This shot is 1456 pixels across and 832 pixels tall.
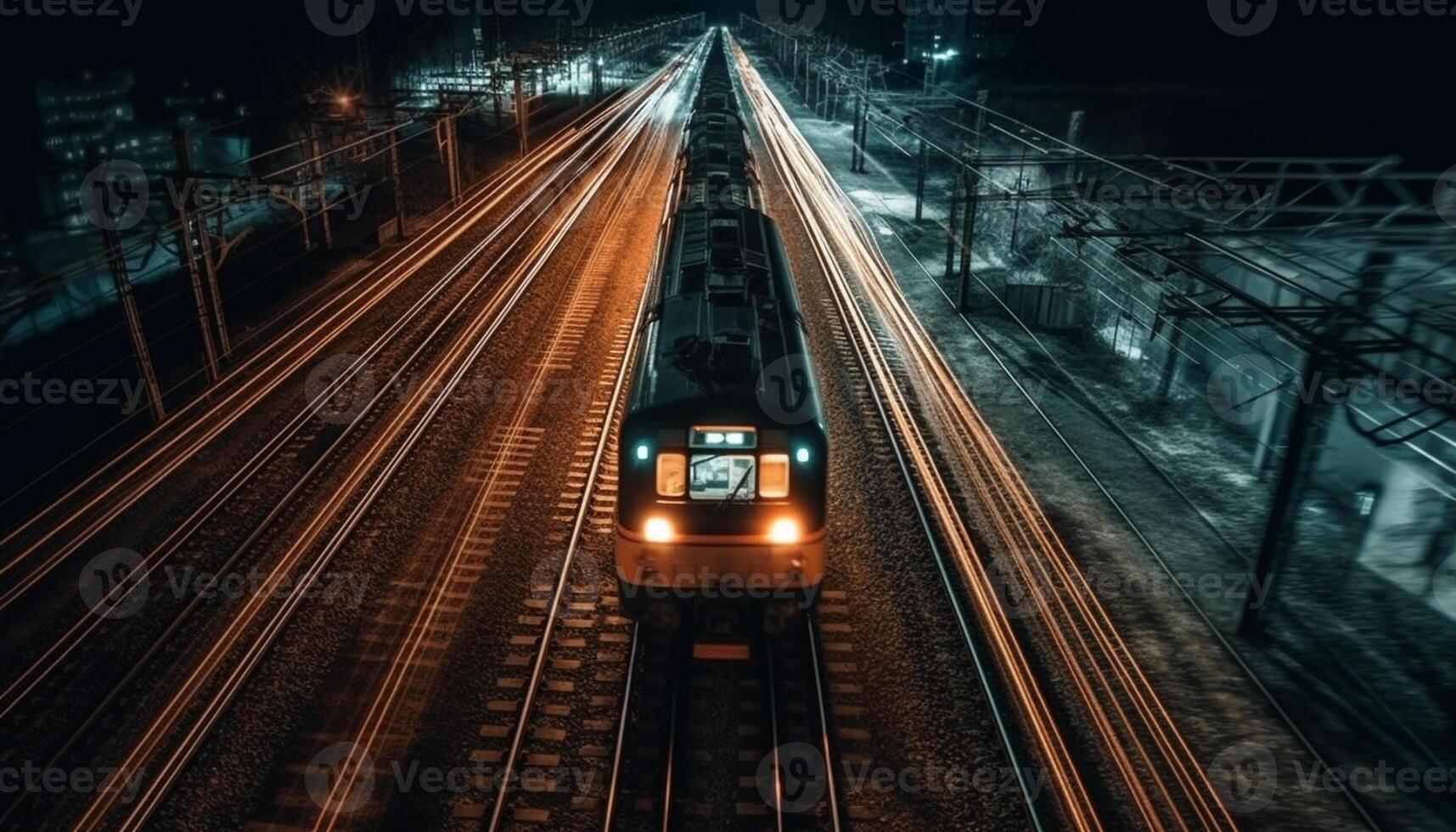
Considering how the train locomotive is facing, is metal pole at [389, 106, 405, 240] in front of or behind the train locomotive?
behind

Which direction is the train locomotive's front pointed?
toward the camera

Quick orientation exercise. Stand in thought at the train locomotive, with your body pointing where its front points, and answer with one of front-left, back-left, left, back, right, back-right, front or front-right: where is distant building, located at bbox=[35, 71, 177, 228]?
back-right

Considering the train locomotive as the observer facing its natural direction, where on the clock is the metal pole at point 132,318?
The metal pole is roughly at 4 o'clock from the train locomotive.

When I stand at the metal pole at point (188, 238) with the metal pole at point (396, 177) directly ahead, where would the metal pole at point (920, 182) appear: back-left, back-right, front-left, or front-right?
front-right

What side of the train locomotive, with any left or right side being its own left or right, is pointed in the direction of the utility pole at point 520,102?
back

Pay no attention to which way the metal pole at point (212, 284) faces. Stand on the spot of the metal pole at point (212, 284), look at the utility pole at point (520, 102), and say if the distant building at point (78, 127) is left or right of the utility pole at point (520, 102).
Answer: left

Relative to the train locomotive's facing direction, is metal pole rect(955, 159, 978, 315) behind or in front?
behind

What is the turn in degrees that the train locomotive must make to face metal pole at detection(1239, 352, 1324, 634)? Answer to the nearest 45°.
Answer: approximately 90° to its left

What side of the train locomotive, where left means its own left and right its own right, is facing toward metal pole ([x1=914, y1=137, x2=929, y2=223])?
back

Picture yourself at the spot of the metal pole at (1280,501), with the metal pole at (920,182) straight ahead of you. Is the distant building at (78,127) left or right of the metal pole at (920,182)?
left

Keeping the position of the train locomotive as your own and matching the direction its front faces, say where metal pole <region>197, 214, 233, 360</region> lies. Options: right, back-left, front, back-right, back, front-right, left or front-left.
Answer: back-right
